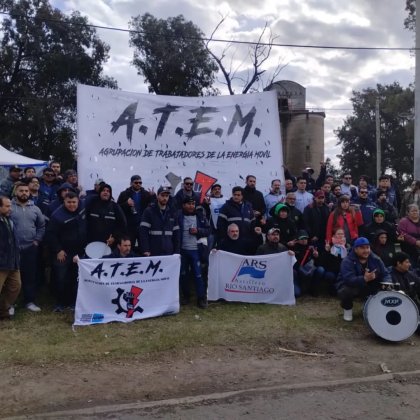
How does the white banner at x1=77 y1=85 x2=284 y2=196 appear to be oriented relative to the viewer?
toward the camera

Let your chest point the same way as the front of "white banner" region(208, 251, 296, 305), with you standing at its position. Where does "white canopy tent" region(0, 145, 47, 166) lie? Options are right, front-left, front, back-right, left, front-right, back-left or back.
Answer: back-right

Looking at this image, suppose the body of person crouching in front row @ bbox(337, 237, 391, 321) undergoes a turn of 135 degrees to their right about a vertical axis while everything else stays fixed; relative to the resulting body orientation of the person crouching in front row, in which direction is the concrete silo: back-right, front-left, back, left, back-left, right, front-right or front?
front-right

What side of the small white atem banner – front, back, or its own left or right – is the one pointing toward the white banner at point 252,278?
left

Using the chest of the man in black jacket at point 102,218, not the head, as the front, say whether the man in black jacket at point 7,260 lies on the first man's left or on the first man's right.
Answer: on the first man's right

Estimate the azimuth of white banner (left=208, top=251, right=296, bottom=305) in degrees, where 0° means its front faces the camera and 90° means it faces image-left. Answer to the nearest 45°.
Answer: approximately 0°

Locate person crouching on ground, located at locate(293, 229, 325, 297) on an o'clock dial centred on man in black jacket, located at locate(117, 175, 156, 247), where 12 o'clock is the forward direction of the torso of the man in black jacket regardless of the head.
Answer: The person crouching on ground is roughly at 9 o'clock from the man in black jacket.

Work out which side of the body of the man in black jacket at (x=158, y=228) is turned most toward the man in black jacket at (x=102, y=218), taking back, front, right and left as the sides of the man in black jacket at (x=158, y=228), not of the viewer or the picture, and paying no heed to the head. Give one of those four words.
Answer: right

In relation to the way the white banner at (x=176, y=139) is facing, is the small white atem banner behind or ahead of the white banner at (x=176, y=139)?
ahead

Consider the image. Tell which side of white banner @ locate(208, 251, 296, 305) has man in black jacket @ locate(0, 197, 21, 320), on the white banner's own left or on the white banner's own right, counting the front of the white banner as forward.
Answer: on the white banner's own right
